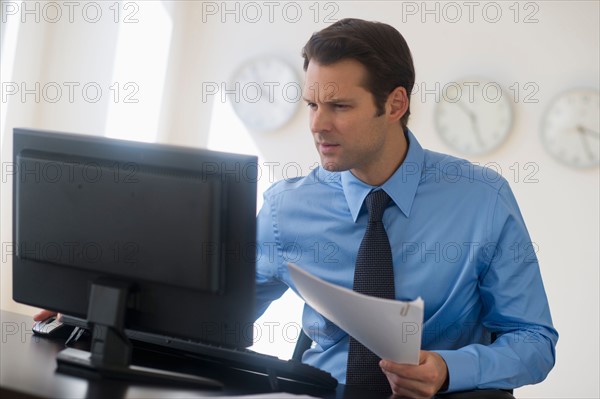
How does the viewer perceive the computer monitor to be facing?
facing away from the viewer and to the right of the viewer

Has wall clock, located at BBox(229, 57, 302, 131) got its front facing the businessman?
yes

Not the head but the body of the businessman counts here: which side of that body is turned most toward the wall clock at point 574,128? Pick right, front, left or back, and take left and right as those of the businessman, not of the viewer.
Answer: back

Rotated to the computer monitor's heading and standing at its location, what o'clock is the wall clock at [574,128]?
The wall clock is roughly at 12 o'clock from the computer monitor.

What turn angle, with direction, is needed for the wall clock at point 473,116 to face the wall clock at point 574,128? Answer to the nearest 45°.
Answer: approximately 90° to its left

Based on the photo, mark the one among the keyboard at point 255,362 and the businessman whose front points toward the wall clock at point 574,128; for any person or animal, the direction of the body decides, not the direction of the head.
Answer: the keyboard

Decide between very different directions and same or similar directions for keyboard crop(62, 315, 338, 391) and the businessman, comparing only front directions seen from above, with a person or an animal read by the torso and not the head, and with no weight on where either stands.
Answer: very different directions

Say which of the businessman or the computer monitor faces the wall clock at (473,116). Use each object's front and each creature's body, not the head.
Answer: the computer monitor

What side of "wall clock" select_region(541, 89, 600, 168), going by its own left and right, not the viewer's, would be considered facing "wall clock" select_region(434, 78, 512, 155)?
right
